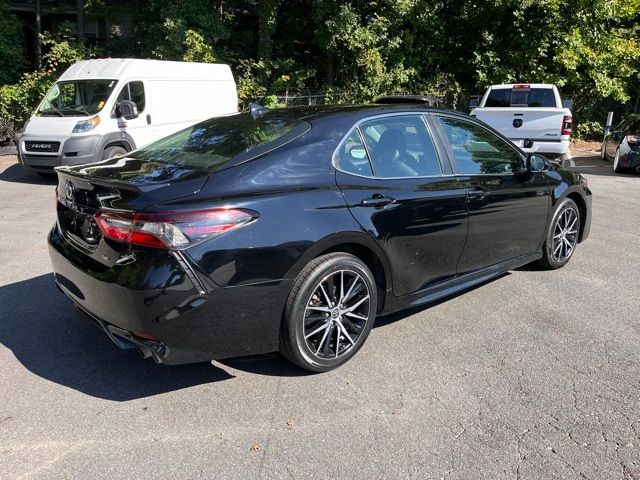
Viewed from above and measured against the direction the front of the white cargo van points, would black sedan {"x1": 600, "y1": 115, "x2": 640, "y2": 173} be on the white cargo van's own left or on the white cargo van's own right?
on the white cargo van's own left

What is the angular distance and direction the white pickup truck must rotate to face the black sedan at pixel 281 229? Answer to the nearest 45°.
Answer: approximately 180°

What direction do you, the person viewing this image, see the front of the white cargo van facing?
facing the viewer and to the left of the viewer

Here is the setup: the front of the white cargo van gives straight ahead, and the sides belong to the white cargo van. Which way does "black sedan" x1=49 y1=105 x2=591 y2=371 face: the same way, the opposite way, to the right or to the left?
the opposite way

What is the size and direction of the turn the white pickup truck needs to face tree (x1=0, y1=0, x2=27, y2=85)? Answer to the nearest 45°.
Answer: approximately 90° to its left

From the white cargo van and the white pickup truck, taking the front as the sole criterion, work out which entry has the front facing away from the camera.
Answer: the white pickup truck

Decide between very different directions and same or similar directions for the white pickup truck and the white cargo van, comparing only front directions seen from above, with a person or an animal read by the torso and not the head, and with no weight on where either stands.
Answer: very different directions

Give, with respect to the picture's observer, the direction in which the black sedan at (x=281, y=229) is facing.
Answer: facing away from the viewer and to the right of the viewer

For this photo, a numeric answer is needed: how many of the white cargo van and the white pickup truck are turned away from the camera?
1

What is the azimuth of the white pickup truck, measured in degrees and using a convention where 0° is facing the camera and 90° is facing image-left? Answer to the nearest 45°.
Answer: approximately 180°

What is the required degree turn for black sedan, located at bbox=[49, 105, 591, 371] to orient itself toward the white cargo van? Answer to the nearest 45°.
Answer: approximately 90° to its left

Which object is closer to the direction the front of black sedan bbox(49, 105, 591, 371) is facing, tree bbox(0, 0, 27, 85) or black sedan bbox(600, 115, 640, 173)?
the black sedan

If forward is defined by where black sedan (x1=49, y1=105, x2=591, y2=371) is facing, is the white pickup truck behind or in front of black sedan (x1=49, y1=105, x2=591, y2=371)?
in front

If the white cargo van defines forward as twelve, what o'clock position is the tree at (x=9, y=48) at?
The tree is roughly at 4 o'clock from the white cargo van.
